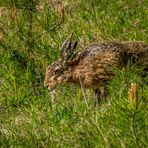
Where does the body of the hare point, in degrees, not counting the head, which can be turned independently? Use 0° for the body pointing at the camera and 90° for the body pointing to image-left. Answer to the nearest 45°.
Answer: approximately 90°
